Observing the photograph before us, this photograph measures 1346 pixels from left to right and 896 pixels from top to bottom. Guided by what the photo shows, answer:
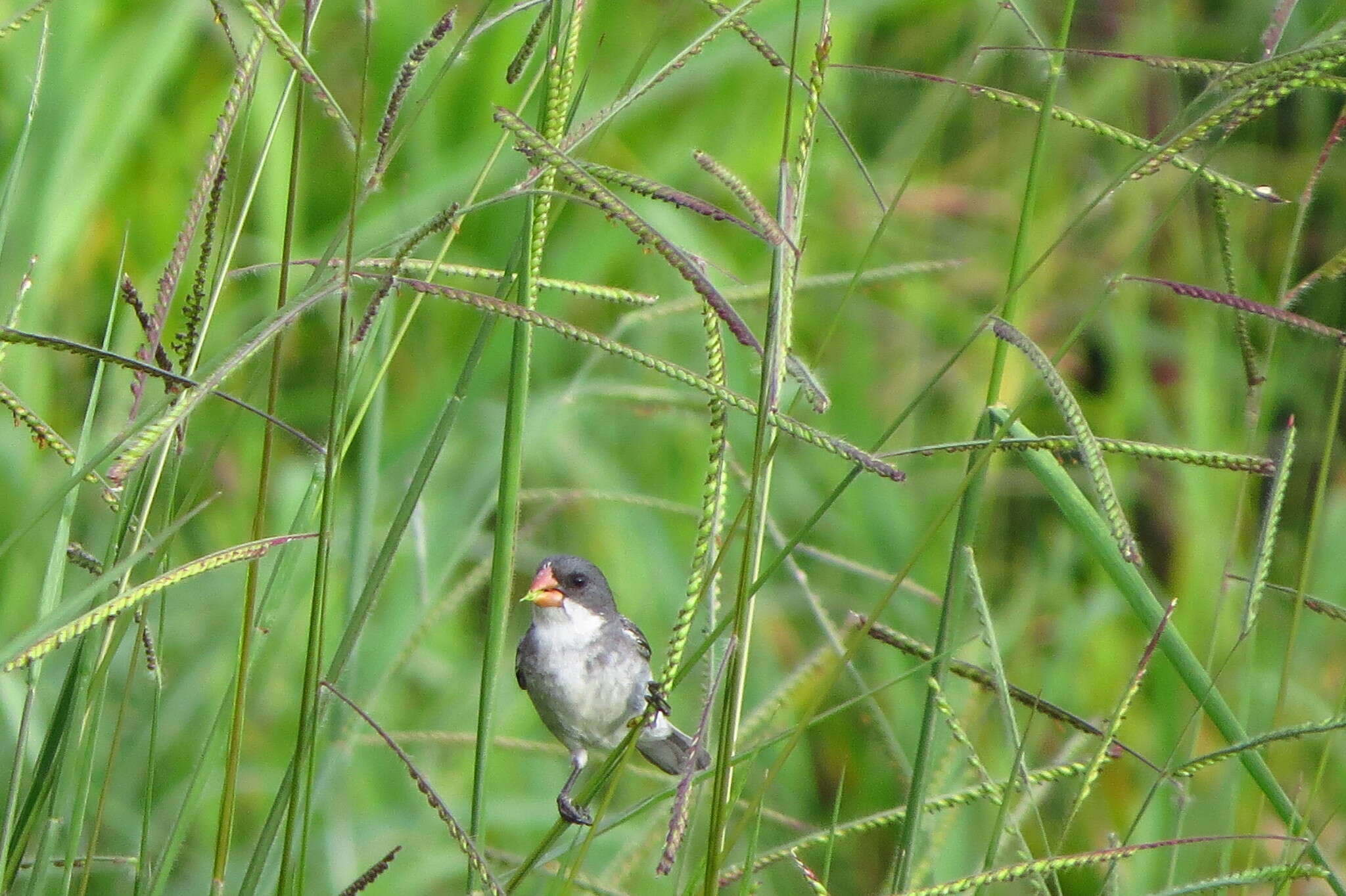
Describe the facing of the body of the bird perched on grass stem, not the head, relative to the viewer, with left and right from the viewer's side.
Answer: facing the viewer and to the left of the viewer

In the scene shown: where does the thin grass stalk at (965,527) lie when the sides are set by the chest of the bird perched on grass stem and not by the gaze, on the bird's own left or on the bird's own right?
on the bird's own left

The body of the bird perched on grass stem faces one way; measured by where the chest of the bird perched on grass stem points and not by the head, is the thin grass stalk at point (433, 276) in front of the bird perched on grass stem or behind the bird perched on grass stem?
in front

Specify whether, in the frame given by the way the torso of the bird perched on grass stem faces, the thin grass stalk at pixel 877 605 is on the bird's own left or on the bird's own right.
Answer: on the bird's own left
